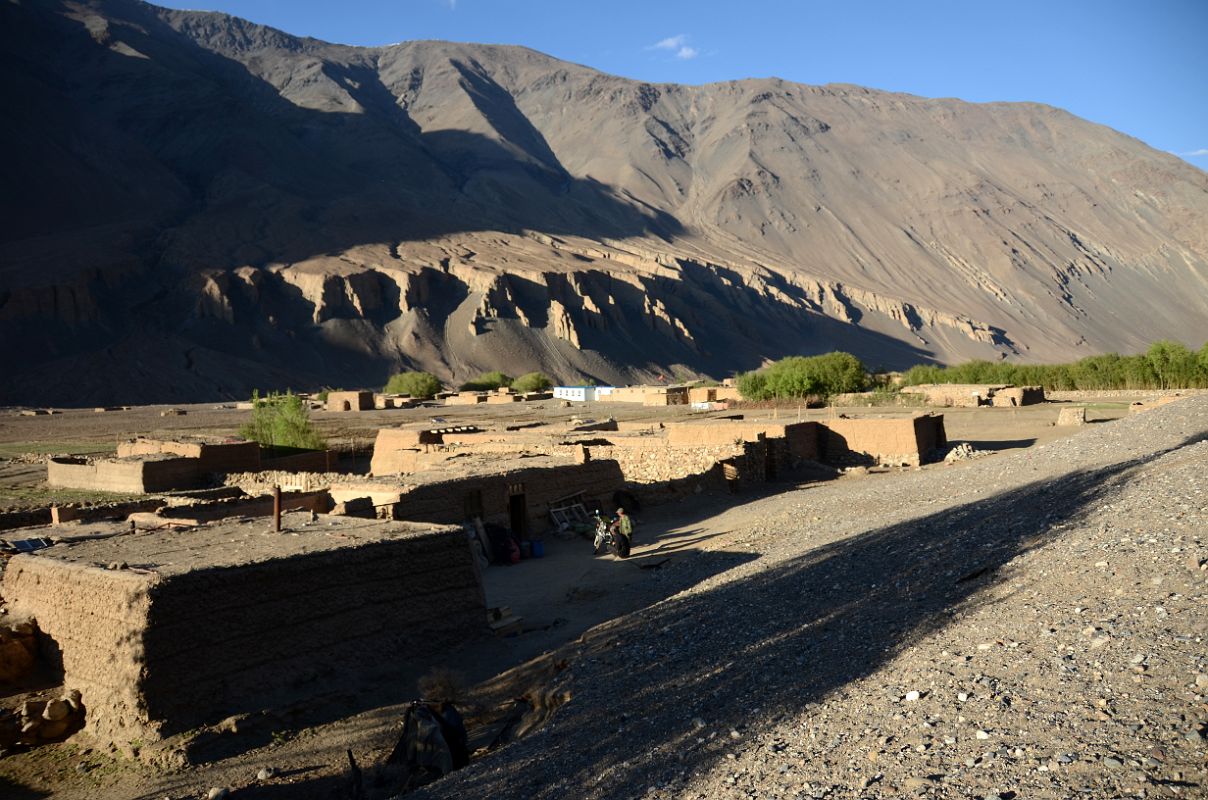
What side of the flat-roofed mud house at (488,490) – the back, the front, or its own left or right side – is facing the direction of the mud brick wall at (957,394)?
left

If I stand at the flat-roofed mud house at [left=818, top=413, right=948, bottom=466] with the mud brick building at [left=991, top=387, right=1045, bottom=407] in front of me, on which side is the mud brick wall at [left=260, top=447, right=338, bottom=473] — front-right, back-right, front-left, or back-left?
back-left

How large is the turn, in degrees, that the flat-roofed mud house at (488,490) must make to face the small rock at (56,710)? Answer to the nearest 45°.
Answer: approximately 90° to its right

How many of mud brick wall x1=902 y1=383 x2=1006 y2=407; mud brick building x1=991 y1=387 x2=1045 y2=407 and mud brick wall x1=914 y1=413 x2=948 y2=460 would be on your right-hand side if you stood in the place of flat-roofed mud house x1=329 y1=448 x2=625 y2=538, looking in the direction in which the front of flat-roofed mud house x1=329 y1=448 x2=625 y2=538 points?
0

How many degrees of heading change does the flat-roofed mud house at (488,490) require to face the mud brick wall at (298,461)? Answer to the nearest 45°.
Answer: approximately 180°

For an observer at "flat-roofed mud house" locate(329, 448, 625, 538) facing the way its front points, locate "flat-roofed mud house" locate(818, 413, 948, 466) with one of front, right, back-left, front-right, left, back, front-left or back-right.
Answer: left

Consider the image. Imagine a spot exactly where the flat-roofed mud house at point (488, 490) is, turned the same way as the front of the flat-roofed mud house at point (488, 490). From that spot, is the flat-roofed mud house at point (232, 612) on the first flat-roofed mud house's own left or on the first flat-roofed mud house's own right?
on the first flat-roofed mud house's own right

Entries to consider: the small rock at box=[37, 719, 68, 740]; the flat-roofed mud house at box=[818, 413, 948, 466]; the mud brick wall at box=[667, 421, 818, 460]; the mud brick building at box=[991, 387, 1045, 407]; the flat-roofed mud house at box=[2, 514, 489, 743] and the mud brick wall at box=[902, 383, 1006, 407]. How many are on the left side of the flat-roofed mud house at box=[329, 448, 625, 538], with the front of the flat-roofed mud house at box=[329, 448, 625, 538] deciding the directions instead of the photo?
4

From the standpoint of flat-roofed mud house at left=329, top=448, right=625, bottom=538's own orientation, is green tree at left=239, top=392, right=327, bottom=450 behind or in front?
behind

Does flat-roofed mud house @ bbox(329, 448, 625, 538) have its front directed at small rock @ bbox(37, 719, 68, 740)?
no

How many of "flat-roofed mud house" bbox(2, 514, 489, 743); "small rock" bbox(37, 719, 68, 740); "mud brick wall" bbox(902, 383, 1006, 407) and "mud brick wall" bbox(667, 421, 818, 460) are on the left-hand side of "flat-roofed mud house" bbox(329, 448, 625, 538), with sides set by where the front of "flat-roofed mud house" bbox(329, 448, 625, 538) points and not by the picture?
2

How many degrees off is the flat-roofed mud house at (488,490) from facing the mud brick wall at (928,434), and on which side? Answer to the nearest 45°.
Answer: approximately 90° to its left

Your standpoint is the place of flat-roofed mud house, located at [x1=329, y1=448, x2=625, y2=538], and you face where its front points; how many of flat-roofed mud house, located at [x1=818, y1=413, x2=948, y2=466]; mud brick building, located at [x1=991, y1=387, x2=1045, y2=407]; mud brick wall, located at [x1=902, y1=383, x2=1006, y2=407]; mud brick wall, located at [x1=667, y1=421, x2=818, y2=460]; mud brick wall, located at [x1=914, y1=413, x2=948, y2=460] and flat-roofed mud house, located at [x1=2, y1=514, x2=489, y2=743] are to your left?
5

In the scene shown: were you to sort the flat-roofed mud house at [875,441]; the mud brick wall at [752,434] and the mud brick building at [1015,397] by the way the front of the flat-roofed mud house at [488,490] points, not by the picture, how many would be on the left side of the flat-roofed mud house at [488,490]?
3

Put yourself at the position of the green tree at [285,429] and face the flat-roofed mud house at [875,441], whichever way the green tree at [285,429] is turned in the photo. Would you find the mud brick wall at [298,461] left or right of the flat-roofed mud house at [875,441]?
right

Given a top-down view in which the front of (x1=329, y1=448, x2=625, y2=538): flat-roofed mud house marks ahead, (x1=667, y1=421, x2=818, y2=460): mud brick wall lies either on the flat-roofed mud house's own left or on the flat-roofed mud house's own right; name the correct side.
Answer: on the flat-roofed mud house's own left

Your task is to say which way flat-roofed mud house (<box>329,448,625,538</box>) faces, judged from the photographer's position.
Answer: facing the viewer and to the right of the viewer
